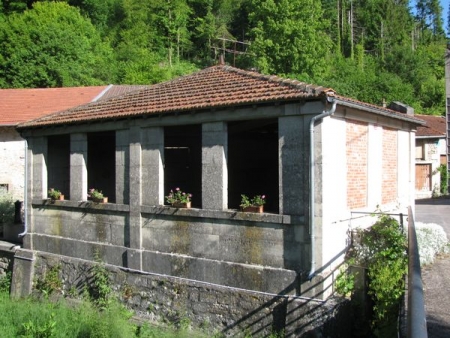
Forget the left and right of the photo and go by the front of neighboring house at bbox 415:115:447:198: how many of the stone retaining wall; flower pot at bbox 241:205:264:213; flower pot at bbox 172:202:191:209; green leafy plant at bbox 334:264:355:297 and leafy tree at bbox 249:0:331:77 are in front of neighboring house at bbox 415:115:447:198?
4

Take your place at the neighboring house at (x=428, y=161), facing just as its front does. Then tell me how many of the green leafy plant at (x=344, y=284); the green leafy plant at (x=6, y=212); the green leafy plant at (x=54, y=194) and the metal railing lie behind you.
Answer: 0

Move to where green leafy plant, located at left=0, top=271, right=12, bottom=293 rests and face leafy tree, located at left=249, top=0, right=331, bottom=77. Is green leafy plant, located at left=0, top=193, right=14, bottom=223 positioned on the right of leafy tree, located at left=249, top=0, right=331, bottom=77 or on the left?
left

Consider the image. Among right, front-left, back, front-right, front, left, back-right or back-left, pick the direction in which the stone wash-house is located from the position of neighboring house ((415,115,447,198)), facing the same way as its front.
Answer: front

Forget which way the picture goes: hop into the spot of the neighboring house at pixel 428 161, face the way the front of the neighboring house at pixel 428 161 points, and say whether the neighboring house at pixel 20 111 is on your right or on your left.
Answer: on your right

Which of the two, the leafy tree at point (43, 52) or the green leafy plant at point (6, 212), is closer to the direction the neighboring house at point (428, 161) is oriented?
the green leafy plant

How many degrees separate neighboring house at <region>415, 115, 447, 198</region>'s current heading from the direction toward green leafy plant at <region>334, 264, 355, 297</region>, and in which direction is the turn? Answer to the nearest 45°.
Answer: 0° — it already faces it

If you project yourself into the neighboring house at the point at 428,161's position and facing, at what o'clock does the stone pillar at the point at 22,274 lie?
The stone pillar is roughly at 1 o'clock from the neighboring house.

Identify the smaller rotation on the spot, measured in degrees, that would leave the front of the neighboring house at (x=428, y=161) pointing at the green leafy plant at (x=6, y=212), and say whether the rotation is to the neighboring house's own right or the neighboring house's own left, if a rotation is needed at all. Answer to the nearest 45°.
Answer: approximately 45° to the neighboring house's own right

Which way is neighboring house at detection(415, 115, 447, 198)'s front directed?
toward the camera

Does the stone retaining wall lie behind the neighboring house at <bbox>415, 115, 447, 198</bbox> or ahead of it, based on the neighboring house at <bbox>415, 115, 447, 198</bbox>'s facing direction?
ahead

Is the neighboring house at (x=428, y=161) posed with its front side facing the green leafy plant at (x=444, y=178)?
no

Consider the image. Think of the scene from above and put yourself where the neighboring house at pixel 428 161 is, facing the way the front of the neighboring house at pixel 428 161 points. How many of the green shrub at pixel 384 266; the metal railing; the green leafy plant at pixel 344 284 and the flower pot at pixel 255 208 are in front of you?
4

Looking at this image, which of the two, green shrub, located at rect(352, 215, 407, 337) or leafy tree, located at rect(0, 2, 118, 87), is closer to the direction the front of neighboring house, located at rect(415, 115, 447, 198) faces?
the green shrub

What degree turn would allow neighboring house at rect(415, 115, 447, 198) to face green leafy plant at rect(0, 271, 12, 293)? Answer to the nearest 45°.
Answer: approximately 45° to its right

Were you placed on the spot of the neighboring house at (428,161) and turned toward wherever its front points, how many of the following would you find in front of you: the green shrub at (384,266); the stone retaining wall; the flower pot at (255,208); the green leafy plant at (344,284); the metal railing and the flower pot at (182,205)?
6

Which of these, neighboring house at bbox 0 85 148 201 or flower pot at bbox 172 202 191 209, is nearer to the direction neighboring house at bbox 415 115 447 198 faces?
the flower pot

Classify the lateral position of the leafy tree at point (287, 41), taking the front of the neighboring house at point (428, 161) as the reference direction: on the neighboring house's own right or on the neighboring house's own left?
on the neighboring house's own right

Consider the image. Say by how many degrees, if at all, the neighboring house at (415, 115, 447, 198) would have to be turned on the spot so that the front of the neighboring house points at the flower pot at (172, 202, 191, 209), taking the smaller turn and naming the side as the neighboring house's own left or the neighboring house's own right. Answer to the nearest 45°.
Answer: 0° — it already faces it

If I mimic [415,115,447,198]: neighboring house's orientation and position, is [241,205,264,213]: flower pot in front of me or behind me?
in front
